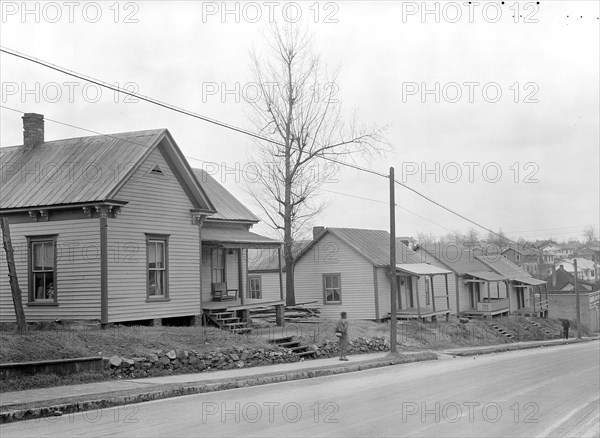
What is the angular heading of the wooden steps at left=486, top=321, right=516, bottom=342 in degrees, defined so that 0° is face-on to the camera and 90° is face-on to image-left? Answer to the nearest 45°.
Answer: approximately 315°

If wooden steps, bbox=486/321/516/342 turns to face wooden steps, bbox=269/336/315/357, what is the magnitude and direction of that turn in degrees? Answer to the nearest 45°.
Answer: approximately 45° to its right

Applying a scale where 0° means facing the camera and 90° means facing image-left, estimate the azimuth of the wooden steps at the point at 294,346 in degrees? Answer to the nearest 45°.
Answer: approximately 315°

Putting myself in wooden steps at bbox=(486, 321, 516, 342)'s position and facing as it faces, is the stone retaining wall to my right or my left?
on my right

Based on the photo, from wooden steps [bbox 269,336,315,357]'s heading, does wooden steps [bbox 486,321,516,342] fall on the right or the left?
on its left
